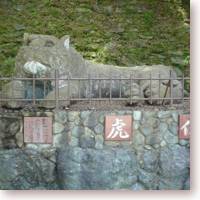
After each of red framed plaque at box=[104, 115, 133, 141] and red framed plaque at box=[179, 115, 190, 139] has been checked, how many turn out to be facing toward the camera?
2

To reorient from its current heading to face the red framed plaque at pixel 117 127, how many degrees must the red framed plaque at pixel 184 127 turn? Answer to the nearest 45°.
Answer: approximately 90° to its right

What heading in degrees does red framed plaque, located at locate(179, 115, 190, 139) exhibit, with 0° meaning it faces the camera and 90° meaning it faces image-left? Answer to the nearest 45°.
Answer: approximately 0°

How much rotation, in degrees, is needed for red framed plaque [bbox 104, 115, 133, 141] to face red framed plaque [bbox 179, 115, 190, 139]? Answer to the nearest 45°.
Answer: approximately 90° to its left

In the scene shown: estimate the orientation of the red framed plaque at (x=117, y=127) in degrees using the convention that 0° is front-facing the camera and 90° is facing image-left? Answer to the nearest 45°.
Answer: approximately 0°
